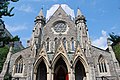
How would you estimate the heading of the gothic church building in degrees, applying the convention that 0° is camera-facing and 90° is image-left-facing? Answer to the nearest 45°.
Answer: approximately 0°

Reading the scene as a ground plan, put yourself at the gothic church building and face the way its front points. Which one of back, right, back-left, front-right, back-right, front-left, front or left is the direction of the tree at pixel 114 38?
back-left

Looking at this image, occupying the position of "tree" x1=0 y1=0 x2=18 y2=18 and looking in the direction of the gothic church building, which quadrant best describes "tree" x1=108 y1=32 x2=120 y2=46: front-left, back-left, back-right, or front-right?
front-right
